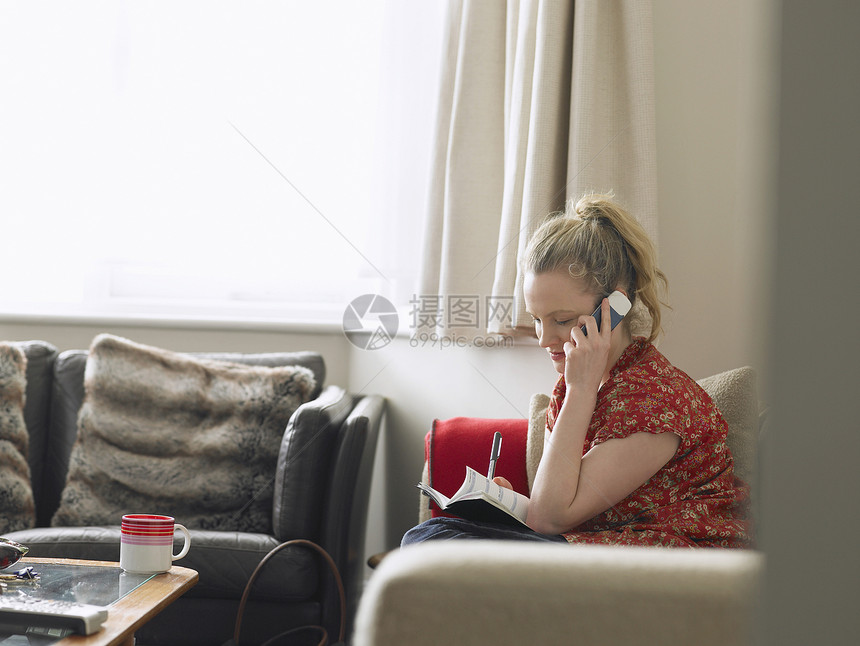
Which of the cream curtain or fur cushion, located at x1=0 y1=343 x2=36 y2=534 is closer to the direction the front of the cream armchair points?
the fur cushion

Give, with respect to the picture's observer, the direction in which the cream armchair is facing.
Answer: facing to the left of the viewer

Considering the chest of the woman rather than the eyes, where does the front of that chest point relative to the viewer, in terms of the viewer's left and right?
facing to the left of the viewer

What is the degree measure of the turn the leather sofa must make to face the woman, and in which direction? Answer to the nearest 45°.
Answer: approximately 45° to its left

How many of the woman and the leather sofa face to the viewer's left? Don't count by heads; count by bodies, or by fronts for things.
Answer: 1

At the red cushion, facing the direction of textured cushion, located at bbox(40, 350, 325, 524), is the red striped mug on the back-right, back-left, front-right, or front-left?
front-left

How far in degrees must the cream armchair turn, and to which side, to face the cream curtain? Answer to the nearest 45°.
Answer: approximately 90° to its right

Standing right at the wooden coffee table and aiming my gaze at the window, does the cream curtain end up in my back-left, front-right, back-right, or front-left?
front-right

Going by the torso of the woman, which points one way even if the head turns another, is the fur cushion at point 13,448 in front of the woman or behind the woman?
in front

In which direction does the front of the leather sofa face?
toward the camera
